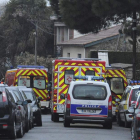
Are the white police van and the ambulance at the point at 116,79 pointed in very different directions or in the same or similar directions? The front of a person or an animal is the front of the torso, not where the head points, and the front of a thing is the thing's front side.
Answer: same or similar directions

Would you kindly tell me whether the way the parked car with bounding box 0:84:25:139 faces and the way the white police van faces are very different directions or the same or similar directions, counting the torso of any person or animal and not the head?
same or similar directions

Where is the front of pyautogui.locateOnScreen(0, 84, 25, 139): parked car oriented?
away from the camera
